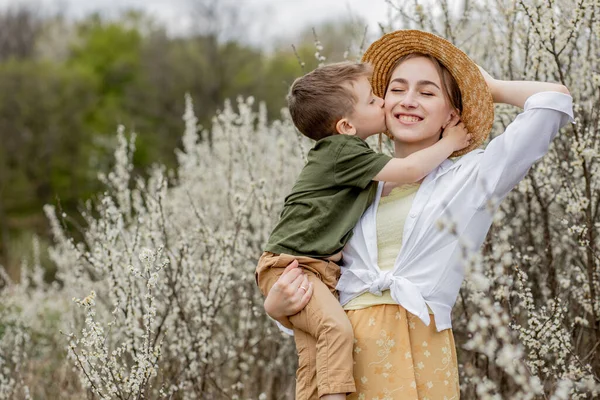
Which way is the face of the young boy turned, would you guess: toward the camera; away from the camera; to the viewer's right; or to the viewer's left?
to the viewer's right

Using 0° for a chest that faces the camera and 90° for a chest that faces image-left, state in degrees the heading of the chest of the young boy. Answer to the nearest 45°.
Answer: approximately 270°
